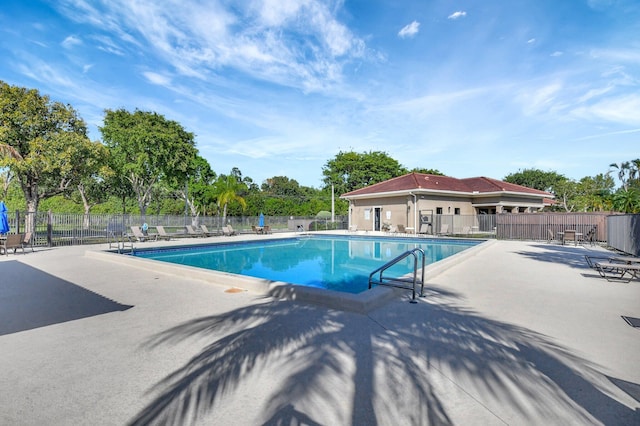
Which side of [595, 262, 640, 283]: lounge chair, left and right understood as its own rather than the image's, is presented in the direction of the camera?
left

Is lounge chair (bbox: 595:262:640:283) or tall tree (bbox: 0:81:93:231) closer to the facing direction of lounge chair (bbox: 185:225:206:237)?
the lounge chair

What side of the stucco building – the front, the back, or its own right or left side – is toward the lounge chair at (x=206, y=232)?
right

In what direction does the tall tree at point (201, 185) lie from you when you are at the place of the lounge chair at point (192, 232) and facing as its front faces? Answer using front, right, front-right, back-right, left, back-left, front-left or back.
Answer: back-left

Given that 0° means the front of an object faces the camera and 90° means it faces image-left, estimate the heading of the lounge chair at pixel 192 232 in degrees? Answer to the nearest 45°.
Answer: approximately 315°

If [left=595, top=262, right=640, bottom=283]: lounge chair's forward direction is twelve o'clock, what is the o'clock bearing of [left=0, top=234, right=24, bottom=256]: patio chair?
The patio chair is roughly at 11 o'clock from the lounge chair.

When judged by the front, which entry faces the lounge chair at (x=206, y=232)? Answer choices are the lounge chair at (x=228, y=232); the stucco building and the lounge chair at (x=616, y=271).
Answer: the lounge chair at (x=616, y=271)
